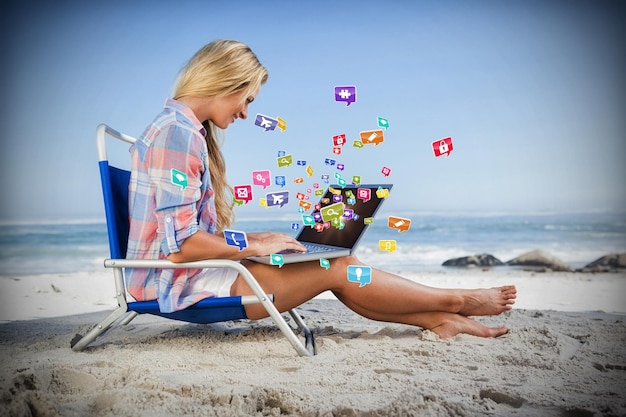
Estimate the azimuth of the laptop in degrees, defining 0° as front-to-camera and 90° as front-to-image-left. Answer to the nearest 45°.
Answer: approximately 45°

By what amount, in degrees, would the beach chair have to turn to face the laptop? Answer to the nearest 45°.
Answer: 0° — it already faces it

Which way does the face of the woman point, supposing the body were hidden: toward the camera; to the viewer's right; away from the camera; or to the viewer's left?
to the viewer's right

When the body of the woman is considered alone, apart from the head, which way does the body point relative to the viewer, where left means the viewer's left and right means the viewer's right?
facing to the right of the viewer

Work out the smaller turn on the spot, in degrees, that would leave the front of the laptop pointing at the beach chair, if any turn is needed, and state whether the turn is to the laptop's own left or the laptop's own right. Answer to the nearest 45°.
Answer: approximately 45° to the laptop's own right

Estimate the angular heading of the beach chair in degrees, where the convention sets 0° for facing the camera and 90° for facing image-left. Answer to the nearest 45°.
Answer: approximately 270°
